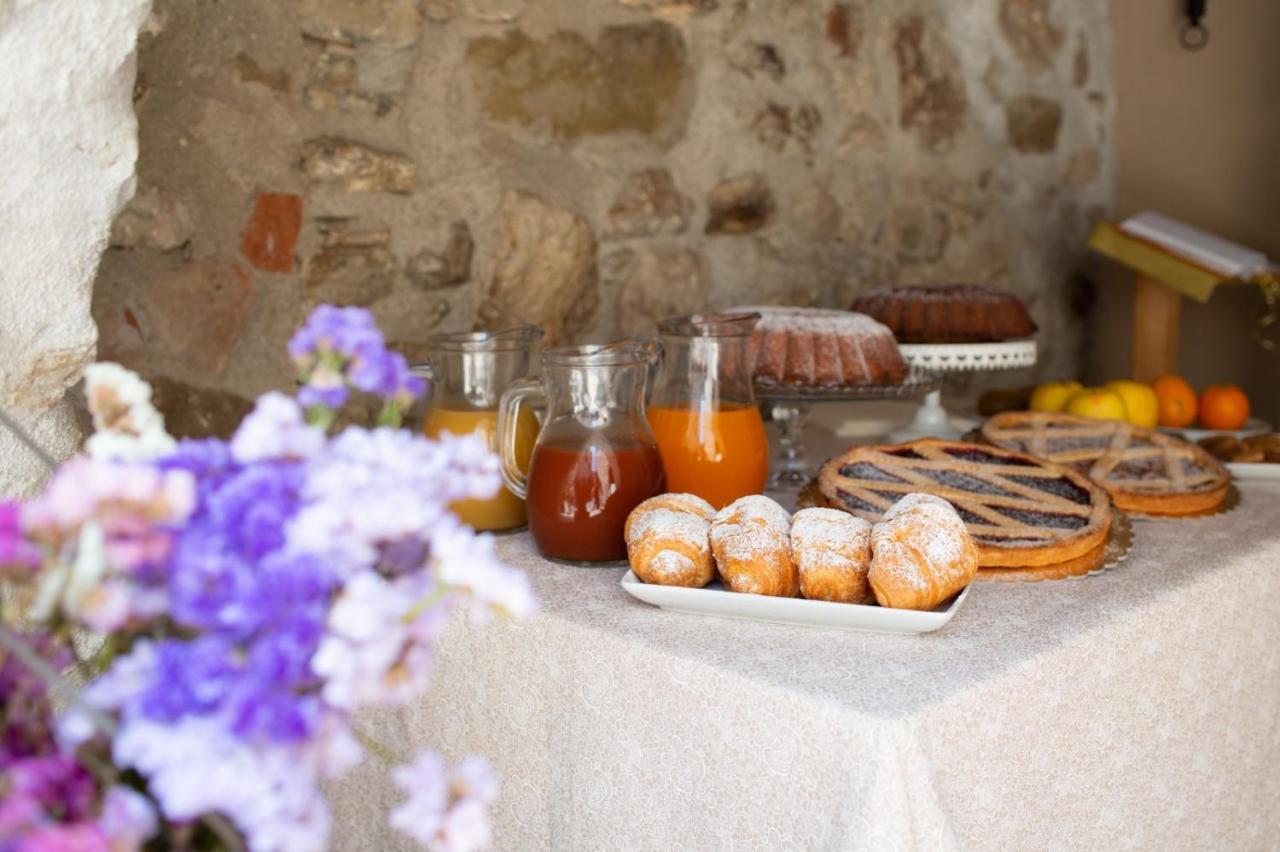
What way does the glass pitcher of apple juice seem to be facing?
to the viewer's right
